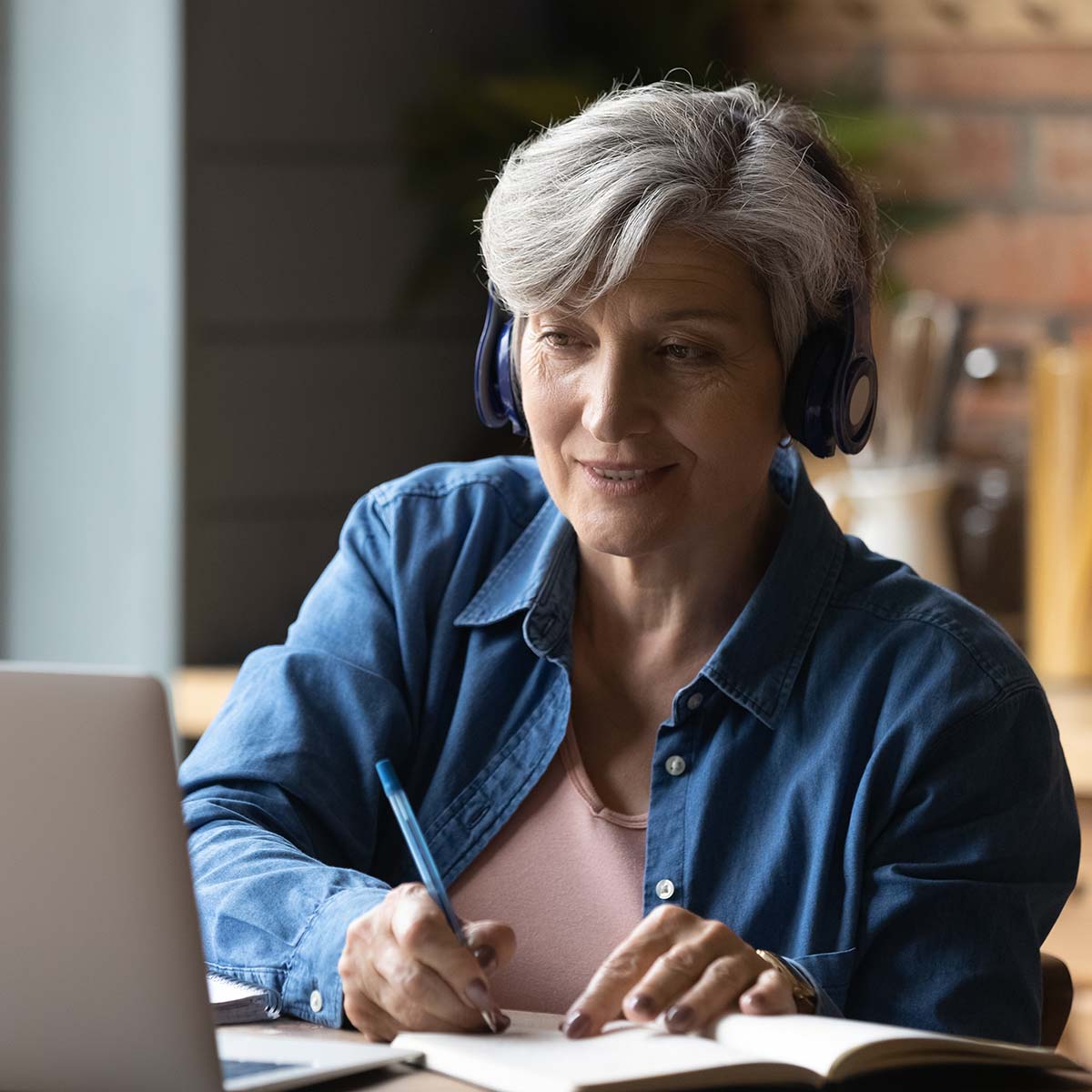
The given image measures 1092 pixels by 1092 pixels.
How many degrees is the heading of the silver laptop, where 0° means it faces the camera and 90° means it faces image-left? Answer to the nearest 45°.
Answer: approximately 225°

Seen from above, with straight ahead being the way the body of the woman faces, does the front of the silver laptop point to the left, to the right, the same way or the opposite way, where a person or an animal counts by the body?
the opposite way

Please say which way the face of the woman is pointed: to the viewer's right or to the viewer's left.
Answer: to the viewer's left

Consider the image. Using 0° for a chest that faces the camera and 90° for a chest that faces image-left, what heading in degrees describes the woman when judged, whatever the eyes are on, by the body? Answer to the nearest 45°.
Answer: approximately 45°
